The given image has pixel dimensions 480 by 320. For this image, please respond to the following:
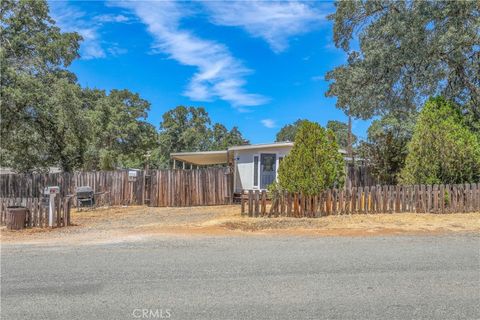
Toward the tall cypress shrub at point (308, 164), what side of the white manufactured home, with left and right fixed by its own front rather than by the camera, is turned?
front

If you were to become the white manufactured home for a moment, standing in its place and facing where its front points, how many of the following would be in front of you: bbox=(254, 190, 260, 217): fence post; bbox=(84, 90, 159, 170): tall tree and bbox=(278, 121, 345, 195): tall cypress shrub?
2

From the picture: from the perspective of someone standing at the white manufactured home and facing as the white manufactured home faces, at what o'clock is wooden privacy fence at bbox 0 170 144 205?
The wooden privacy fence is roughly at 3 o'clock from the white manufactured home.

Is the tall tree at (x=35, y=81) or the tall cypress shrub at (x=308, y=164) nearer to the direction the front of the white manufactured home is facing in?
the tall cypress shrub

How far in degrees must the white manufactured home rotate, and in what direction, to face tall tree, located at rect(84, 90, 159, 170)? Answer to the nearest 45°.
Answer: approximately 135° to its right

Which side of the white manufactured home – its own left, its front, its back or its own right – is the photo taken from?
front

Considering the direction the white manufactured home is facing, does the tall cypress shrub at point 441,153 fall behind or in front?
in front

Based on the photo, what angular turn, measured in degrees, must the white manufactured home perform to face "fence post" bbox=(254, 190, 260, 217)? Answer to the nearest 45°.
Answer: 0° — it already faces it

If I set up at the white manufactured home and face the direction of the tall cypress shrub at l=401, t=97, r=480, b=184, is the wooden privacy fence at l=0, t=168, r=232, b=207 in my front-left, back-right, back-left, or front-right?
back-right

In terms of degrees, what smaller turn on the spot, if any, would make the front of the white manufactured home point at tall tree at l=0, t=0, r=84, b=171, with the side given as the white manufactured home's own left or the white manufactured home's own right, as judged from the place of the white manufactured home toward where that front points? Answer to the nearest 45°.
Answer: approximately 90° to the white manufactured home's own right

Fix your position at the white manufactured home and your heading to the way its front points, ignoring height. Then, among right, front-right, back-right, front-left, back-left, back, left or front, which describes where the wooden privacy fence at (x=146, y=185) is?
right

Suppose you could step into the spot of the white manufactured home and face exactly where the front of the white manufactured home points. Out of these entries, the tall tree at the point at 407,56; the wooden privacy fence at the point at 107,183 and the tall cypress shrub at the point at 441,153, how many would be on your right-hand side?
1

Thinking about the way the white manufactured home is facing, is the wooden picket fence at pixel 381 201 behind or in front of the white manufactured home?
in front
